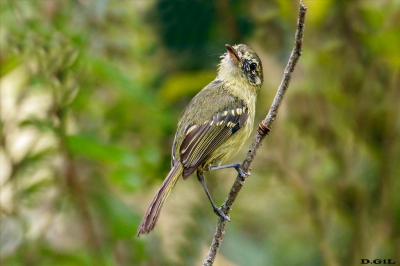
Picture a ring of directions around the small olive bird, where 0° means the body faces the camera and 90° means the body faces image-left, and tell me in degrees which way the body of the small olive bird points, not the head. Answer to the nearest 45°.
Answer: approximately 270°
